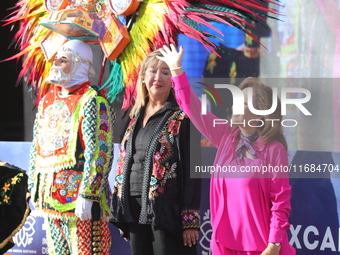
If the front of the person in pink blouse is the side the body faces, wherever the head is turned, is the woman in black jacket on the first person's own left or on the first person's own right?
on the first person's own right

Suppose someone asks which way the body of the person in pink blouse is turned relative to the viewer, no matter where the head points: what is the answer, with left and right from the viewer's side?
facing the viewer and to the left of the viewer
